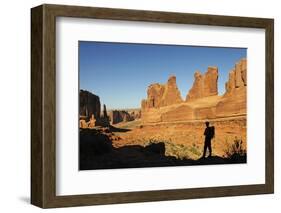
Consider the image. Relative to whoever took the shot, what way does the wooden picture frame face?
facing the viewer and to the right of the viewer
